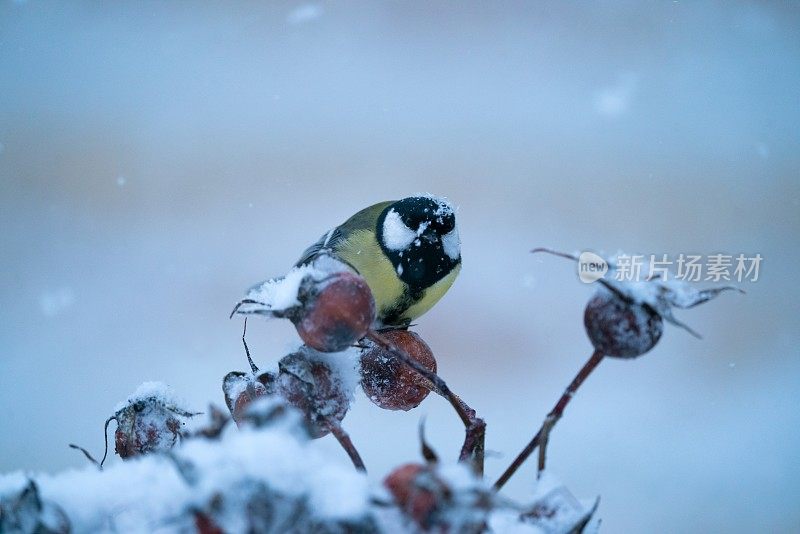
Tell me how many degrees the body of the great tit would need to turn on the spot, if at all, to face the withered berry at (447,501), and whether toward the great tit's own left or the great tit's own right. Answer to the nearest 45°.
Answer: approximately 45° to the great tit's own right

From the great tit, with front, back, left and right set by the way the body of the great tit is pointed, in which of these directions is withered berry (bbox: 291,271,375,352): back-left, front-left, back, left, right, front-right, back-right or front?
front-right

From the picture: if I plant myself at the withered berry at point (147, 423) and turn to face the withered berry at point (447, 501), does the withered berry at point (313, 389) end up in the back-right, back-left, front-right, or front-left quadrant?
front-left

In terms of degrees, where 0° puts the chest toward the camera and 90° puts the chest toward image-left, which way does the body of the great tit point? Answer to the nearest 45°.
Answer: approximately 315°

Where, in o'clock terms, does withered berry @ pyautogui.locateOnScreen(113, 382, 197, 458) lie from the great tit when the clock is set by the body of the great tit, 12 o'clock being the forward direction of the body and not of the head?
The withered berry is roughly at 4 o'clock from the great tit.
